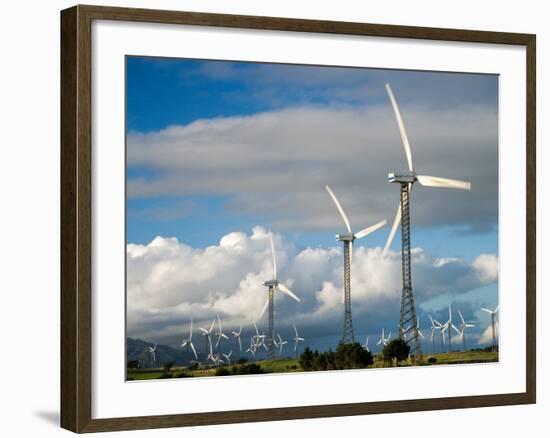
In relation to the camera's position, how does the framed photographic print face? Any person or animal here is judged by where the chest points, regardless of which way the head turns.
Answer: facing the viewer and to the right of the viewer
